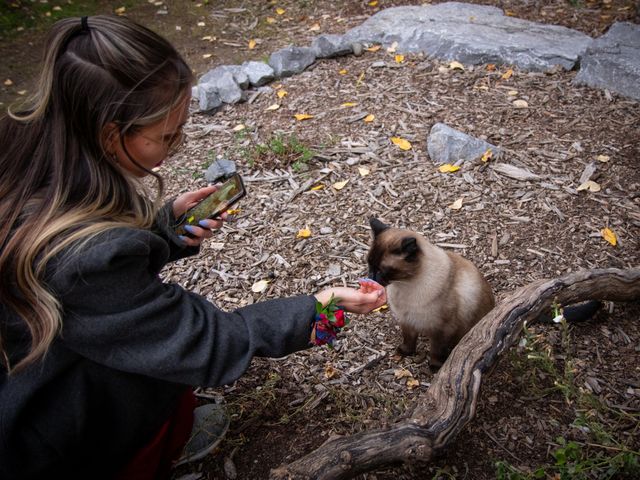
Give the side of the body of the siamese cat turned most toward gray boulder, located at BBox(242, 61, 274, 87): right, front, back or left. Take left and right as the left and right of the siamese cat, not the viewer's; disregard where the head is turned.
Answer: right

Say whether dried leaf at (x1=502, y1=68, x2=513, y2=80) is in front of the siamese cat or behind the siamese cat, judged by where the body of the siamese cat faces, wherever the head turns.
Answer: behind

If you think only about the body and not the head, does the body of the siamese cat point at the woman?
yes

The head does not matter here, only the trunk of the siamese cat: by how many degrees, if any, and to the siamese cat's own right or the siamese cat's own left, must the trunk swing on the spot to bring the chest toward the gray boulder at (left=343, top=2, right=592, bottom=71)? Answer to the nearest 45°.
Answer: approximately 135° to the siamese cat's own right

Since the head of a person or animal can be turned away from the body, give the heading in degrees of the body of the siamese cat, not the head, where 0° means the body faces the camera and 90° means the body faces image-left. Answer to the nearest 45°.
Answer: approximately 45°

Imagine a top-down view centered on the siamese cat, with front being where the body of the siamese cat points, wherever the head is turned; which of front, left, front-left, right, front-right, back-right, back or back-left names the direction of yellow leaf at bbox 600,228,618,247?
back
